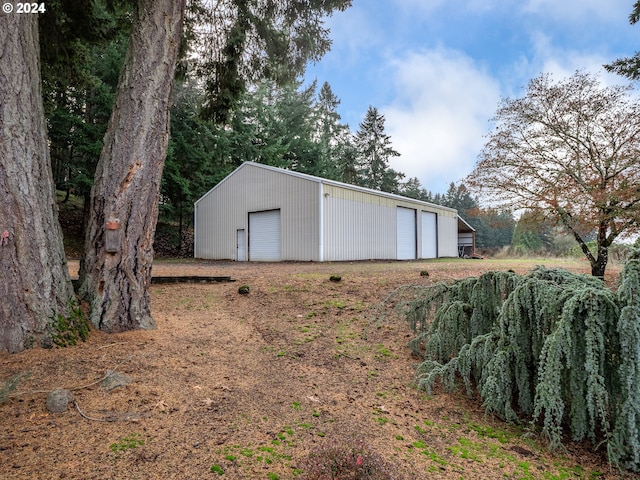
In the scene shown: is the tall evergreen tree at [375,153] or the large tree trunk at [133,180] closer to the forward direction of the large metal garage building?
the large tree trunk

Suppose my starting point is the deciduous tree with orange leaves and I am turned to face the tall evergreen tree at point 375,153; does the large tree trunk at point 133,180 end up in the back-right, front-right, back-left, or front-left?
back-left

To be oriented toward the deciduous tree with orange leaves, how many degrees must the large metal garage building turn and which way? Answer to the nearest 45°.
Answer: approximately 90° to its left

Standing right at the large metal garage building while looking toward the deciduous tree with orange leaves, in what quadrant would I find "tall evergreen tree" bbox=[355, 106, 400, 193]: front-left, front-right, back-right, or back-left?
back-left

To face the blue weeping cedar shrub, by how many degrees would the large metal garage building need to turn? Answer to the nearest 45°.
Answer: approximately 45° to its left

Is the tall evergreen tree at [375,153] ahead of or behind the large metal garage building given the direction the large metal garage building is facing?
behind
